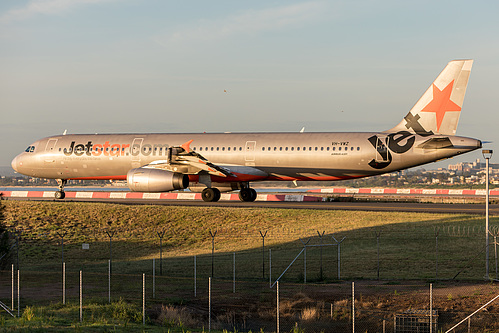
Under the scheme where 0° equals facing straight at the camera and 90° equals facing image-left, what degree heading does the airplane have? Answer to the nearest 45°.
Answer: approximately 90°
